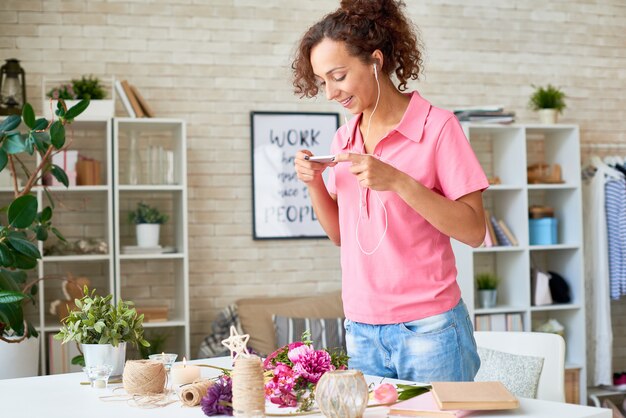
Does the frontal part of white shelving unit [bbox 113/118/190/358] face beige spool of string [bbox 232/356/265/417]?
yes

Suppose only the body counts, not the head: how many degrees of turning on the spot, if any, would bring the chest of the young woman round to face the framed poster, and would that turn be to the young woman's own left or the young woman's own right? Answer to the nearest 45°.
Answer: approximately 135° to the young woman's own right

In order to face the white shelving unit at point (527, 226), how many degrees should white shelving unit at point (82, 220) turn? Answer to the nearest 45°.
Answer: approximately 90° to its left

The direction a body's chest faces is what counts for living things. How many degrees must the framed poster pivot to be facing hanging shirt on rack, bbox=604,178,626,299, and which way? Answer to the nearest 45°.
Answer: approximately 90° to its left

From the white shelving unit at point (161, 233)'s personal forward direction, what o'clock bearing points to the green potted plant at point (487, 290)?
The green potted plant is roughly at 9 o'clock from the white shelving unit.

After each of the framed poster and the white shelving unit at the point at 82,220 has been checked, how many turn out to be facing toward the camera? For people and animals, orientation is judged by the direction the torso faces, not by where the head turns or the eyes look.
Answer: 2

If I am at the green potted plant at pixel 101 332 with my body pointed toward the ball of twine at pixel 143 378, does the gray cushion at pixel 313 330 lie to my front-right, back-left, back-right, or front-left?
back-left

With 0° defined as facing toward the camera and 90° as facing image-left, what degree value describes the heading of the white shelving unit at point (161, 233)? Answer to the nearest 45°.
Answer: approximately 0°

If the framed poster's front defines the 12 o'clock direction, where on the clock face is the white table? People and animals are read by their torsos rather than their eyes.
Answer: The white table is roughly at 12 o'clock from the framed poster.
